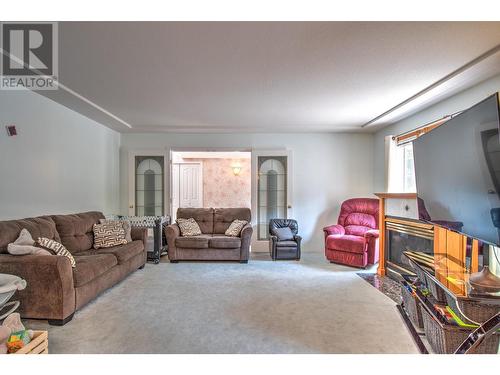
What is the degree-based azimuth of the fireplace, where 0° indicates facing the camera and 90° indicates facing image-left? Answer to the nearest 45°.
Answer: approximately 45°

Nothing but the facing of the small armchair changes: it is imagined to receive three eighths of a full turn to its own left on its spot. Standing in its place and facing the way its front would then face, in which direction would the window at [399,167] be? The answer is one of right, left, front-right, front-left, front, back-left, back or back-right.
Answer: front-right

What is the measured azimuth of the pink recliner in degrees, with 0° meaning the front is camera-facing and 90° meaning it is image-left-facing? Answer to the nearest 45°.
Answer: approximately 45°

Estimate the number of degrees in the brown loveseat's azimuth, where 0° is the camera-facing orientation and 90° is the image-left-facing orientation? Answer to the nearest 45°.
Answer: approximately 0°

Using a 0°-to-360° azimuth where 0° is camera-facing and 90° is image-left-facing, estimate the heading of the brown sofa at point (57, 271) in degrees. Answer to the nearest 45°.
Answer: approximately 315°

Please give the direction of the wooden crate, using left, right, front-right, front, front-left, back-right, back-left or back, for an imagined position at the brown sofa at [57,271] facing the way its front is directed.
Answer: front-right

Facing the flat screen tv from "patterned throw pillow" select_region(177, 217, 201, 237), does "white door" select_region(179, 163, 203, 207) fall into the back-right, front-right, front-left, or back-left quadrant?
back-left

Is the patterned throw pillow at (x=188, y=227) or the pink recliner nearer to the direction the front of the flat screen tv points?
the patterned throw pillow

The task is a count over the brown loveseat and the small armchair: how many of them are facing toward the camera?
2

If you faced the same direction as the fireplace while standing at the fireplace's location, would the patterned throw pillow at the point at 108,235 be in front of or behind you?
in front

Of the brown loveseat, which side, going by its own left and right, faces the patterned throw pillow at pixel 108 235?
right
